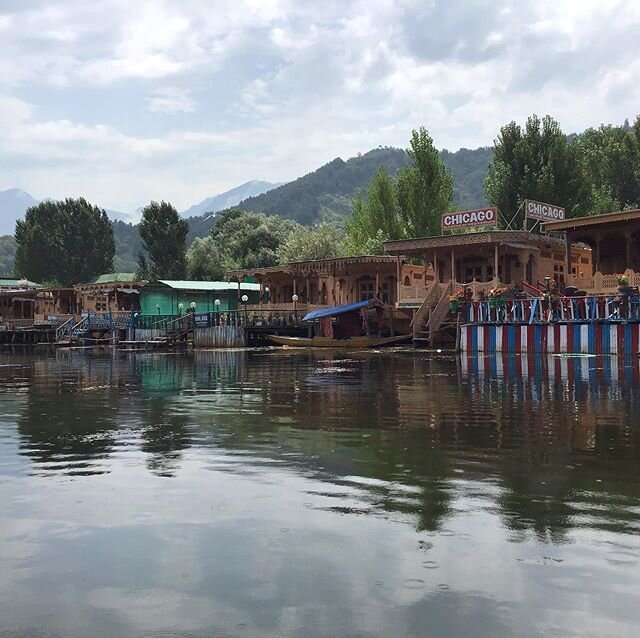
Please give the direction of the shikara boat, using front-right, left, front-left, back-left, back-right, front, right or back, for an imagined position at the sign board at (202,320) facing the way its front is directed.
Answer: front-left

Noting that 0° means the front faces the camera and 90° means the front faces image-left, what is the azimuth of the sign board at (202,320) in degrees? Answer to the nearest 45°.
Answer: approximately 0°

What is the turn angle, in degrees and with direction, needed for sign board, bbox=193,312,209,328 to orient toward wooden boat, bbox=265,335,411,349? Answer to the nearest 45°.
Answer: approximately 45° to its left

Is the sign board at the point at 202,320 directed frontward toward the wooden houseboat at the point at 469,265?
no

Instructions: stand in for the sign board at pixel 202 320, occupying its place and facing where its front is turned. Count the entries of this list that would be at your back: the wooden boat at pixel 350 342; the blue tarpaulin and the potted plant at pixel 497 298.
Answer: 0

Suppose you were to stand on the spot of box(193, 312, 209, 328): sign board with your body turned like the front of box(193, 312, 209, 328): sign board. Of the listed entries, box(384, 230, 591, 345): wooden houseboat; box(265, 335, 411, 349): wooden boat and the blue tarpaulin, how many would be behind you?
0

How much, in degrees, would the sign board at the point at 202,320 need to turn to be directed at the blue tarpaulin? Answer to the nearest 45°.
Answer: approximately 45° to its left
